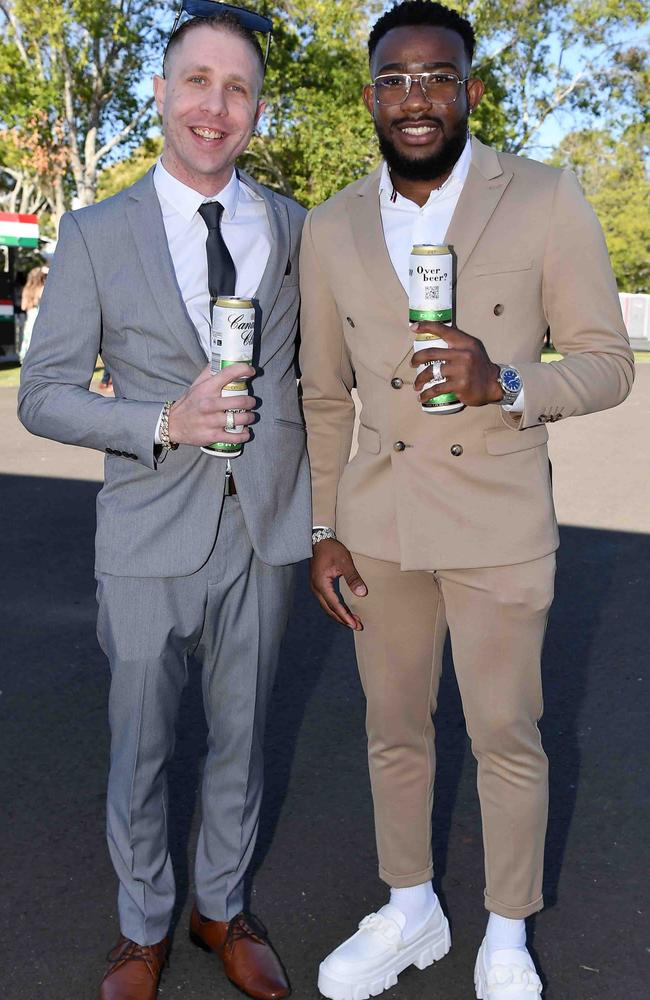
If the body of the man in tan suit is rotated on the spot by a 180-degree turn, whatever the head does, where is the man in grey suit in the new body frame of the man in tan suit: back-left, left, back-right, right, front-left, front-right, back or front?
left

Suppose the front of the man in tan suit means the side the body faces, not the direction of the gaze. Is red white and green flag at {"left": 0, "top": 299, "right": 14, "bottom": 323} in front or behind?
behind

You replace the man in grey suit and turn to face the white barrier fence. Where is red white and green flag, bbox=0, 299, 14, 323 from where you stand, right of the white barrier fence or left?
left

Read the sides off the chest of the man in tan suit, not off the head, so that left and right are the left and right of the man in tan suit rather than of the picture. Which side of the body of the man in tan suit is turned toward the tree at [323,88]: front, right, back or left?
back

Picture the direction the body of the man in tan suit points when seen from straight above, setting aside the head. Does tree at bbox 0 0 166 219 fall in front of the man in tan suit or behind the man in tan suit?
behind

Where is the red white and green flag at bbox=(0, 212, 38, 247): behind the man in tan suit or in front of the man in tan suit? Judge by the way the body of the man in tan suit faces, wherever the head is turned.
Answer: behind

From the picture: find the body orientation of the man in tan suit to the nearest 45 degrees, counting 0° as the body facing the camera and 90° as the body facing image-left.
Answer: approximately 0°

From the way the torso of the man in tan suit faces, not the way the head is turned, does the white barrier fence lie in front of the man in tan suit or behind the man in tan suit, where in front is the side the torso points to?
behind
